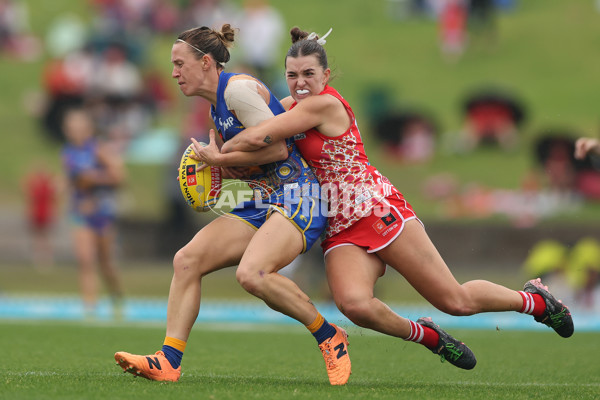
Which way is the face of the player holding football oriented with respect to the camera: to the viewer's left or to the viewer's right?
to the viewer's left

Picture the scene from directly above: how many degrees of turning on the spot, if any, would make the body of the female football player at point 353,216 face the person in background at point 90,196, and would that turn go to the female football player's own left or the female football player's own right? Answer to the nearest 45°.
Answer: approximately 90° to the female football player's own right

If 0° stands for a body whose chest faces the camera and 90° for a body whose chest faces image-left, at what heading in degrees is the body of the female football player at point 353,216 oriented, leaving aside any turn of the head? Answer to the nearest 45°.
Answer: approximately 45°

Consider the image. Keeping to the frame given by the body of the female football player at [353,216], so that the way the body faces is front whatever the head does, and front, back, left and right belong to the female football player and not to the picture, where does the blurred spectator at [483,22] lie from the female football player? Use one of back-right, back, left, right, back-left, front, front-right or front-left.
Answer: back-right

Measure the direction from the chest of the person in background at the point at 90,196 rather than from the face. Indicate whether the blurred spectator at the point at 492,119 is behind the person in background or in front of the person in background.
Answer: behind

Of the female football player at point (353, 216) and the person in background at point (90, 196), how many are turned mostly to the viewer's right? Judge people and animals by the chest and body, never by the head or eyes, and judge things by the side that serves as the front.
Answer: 0

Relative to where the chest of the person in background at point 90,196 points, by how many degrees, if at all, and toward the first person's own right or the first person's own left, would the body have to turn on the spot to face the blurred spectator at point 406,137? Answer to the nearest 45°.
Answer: approximately 180°

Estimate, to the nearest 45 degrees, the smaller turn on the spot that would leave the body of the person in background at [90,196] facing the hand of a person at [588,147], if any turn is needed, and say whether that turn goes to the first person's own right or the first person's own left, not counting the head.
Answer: approximately 90° to the first person's own left

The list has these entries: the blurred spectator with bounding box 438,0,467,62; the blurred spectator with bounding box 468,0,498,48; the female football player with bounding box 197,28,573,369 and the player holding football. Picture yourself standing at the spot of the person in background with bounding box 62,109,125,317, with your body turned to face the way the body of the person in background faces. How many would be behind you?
2

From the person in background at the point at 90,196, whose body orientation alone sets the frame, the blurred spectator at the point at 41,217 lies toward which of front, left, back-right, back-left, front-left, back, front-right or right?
back-right

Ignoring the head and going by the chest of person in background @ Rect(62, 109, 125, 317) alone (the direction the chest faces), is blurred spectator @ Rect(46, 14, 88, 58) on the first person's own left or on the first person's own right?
on the first person's own right

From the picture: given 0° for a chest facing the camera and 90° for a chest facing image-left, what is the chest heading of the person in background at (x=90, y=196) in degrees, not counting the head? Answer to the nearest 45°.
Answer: approximately 45°

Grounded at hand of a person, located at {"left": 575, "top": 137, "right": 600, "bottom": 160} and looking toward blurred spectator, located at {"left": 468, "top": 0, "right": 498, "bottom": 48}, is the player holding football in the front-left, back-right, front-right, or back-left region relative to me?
back-left
